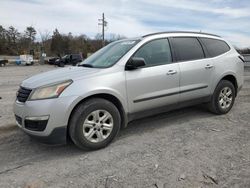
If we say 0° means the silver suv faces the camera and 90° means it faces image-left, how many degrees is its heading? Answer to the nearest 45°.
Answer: approximately 45°
